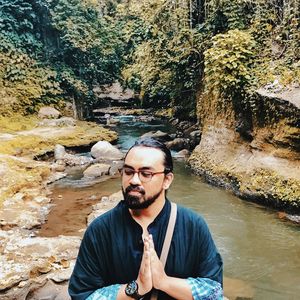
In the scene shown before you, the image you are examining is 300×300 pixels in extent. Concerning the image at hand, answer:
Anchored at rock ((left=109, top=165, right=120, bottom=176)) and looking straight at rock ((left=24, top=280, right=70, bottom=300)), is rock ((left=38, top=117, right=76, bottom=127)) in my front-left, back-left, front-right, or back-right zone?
back-right

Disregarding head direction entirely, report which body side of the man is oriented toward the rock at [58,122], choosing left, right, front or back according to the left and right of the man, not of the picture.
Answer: back

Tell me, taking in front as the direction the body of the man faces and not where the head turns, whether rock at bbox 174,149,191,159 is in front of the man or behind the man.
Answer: behind

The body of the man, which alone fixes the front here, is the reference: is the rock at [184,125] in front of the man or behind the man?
behind

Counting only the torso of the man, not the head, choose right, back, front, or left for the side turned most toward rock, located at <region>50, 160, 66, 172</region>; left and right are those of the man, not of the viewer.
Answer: back

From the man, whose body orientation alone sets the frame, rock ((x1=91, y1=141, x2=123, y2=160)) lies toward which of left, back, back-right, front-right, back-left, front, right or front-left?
back

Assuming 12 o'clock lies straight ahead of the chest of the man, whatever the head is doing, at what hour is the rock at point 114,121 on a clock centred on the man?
The rock is roughly at 6 o'clock from the man.

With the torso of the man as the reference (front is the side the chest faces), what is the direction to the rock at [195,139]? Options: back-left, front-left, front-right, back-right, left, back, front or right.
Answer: back

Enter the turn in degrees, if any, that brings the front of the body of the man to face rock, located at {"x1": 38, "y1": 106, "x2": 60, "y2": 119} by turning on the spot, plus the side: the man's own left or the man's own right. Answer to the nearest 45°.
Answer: approximately 180°

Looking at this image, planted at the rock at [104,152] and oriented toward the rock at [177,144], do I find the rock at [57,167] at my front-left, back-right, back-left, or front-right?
back-right

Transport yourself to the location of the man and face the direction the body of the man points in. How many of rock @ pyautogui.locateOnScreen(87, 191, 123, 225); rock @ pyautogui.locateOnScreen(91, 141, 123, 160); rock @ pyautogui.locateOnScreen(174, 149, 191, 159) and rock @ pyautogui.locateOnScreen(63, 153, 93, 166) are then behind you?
4

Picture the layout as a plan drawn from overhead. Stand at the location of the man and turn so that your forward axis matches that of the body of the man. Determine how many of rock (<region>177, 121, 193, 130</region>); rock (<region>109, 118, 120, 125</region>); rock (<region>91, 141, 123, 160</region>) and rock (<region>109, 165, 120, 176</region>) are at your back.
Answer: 4

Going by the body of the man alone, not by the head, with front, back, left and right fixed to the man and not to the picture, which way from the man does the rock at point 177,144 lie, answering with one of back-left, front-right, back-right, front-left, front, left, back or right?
back

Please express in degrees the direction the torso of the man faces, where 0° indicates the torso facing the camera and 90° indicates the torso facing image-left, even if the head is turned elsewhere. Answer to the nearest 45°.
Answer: approximately 0°
